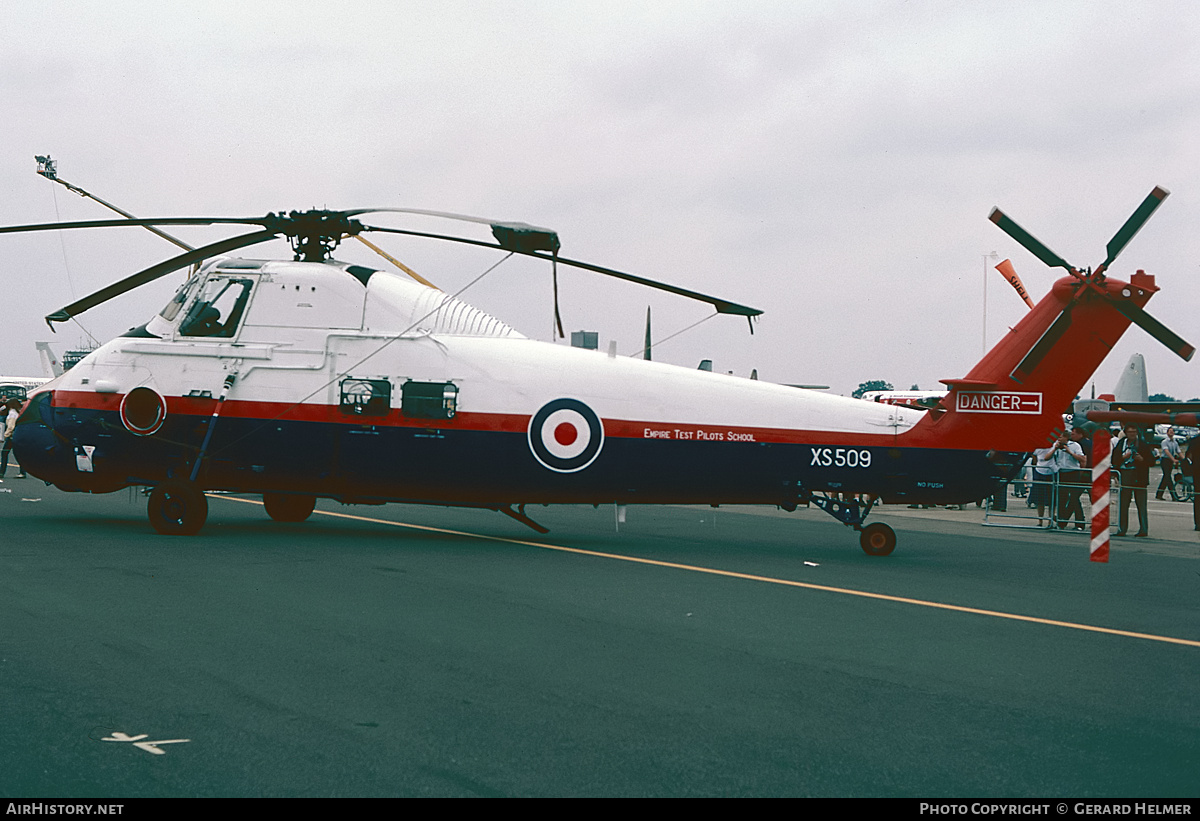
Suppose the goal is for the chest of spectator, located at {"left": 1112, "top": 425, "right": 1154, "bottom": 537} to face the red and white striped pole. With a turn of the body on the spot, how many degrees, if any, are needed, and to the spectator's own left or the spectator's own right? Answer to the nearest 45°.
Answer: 0° — they already face it

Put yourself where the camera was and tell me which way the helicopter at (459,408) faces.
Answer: facing to the left of the viewer

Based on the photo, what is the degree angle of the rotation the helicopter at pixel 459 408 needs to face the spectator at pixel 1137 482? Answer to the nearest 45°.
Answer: approximately 135° to its right

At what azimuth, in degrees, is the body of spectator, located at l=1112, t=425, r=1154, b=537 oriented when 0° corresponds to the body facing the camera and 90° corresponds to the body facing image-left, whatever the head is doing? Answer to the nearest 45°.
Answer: approximately 0°

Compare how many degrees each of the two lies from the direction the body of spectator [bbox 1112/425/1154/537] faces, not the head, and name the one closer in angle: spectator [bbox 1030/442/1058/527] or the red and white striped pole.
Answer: the red and white striped pole

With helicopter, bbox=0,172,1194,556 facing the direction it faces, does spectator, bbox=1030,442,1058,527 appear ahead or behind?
behind

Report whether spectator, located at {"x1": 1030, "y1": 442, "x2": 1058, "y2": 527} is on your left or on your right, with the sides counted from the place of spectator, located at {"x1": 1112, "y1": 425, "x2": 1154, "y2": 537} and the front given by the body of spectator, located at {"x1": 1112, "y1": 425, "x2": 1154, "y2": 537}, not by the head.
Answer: on your right

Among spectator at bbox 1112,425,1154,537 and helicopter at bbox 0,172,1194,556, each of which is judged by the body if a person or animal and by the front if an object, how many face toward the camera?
1

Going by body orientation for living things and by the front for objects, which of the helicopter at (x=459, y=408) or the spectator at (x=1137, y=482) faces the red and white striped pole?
the spectator

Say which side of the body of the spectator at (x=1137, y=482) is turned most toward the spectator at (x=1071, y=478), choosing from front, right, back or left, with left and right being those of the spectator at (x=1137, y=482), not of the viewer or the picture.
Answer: right

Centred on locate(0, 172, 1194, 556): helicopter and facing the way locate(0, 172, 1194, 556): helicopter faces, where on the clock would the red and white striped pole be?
The red and white striped pole is roughly at 6 o'clock from the helicopter.
